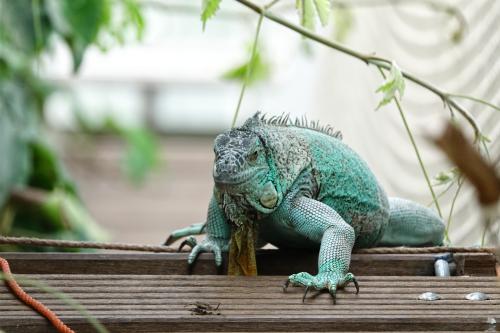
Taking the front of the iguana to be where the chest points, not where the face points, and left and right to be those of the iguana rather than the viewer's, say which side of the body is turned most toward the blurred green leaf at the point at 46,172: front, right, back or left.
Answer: right

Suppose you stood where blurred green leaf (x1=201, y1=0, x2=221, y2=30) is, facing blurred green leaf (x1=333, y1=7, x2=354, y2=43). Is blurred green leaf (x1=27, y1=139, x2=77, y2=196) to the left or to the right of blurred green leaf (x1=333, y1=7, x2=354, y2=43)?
left

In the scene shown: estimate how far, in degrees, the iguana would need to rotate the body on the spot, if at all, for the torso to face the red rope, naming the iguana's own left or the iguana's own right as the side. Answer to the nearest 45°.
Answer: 0° — it already faces it

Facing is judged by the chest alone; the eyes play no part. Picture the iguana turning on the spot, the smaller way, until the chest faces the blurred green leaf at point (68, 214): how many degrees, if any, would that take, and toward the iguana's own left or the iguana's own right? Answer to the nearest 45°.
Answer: approximately 90° to the iguana's own right

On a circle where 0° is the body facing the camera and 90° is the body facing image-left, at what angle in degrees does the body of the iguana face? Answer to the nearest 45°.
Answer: approximately 45°

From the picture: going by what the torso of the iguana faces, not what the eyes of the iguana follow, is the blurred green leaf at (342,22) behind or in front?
behind
